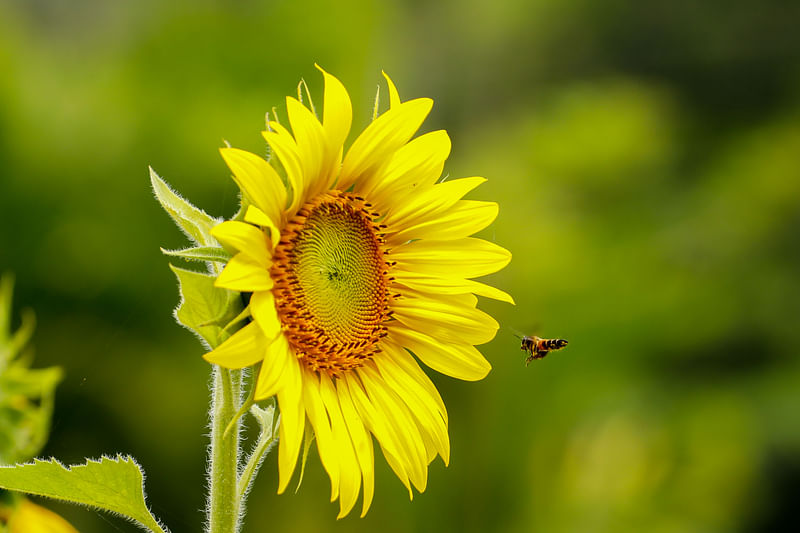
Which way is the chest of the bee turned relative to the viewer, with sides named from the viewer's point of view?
facing to the left of the viewer
